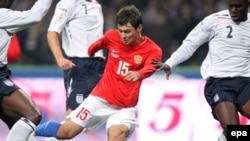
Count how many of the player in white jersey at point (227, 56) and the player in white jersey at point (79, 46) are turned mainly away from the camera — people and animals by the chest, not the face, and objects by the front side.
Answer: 0

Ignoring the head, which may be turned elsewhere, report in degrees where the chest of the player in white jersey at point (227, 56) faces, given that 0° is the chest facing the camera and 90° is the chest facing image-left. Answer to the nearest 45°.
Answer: approximately 0°

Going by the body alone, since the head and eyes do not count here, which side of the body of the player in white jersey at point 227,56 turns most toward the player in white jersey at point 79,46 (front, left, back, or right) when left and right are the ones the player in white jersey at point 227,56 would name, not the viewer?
right

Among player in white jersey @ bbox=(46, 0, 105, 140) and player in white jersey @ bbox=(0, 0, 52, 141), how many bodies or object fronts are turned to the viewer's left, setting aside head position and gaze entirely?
0

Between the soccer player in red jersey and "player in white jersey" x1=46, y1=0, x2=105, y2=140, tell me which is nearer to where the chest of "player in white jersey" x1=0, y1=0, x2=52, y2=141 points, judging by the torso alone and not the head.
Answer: the soccer player in red jersey

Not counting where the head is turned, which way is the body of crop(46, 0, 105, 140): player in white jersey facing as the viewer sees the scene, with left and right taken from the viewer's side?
facing the viewer and to the right of the viewer

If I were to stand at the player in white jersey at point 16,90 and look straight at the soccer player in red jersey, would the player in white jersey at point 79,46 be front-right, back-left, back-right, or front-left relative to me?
front-left

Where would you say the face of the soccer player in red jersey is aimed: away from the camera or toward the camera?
toward the camera

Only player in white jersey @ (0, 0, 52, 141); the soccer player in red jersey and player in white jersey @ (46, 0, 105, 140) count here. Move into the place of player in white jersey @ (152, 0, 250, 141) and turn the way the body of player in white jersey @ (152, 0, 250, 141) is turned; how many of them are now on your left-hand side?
0

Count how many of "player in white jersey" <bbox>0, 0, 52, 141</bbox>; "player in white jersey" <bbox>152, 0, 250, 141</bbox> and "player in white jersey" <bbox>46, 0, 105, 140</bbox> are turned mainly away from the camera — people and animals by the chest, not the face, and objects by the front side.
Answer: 0

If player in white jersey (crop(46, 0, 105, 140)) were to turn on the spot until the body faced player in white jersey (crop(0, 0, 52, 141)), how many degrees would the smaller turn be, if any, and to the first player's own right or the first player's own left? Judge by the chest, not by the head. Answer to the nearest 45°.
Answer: approximately 90° to the first player's own right

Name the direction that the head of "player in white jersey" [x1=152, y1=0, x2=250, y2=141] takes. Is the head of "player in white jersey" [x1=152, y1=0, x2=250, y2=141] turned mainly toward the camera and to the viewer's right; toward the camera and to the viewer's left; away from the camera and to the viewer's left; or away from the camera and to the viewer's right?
toward the camera and to the viewer's left

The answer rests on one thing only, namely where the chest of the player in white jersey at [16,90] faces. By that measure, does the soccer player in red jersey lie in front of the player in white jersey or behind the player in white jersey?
in front
